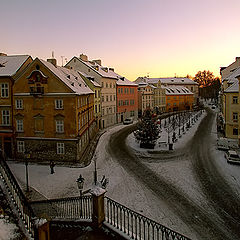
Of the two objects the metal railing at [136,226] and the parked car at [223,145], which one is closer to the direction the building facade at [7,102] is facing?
the metal railing

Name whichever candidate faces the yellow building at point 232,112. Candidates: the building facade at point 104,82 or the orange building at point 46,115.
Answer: the building facade

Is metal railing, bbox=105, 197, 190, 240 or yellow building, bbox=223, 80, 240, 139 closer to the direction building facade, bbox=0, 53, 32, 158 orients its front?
the metal railing

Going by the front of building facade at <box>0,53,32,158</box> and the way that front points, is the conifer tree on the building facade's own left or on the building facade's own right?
on the building facade's own left

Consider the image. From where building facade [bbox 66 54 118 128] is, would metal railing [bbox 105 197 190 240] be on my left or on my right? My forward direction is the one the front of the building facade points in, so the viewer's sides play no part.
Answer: on my right

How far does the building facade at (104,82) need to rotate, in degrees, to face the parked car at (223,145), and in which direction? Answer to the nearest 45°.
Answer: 0° — it already faces it

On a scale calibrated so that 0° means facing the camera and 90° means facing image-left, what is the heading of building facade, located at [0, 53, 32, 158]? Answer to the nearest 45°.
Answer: approximately 0°

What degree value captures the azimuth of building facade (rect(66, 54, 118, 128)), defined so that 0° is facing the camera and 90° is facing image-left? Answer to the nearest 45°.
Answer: approximately 315°

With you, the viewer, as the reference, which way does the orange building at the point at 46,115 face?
facing the viewer

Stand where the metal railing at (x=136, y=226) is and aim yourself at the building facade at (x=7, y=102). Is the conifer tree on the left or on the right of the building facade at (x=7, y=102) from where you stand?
right
